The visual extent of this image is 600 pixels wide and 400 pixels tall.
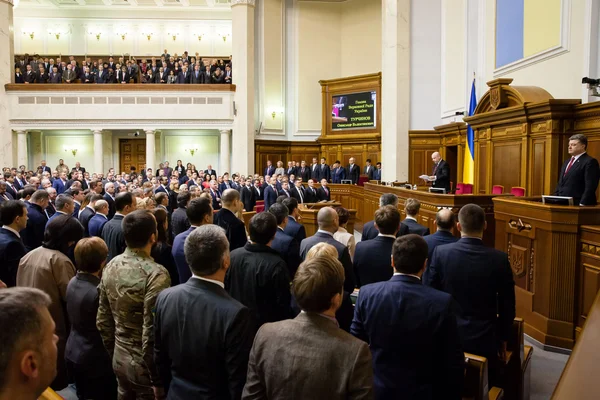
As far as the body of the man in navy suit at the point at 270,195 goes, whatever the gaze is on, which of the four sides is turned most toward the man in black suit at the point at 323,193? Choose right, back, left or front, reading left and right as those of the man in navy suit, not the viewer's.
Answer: left

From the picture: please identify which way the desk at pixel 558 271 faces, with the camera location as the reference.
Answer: facing the viewer and to the left of the viewer

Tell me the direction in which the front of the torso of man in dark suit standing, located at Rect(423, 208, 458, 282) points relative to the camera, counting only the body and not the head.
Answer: away from the camera

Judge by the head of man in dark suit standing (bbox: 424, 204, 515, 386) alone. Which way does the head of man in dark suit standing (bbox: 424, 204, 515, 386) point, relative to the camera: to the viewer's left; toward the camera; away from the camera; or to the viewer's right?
away from the camera

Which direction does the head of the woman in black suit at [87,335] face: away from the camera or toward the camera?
away from the camera

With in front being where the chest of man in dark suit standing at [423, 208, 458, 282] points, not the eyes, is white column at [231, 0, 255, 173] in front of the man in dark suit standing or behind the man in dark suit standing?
in front

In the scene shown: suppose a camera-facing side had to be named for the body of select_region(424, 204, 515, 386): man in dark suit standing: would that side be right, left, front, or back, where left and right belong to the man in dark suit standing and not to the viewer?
back

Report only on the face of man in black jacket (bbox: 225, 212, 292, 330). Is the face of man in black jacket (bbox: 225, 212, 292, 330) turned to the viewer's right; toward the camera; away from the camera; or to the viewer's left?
away from the camera

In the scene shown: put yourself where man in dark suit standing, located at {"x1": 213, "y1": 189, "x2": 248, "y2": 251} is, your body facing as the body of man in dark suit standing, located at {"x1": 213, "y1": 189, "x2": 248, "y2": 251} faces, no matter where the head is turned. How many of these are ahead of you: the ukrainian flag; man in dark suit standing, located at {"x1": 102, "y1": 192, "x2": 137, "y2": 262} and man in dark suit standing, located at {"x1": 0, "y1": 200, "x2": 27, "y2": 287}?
1

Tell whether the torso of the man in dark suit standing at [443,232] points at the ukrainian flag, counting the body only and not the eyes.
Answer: yes

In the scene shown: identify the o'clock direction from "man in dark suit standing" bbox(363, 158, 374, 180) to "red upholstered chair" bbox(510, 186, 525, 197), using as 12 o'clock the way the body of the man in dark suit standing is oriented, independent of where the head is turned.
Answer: The red upholstered chair is roughly at 10 o'clock from the man in dark suit standing.

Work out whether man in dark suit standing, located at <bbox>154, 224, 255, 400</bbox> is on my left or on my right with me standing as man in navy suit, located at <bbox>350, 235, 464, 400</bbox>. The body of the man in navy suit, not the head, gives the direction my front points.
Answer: on my left

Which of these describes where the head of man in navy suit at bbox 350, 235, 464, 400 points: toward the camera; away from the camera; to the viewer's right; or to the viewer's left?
away from the camera

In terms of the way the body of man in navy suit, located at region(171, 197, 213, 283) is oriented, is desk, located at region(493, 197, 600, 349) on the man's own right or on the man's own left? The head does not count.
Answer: on the man's own right

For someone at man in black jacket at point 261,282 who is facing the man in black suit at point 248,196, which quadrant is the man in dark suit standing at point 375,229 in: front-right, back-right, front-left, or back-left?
front-right

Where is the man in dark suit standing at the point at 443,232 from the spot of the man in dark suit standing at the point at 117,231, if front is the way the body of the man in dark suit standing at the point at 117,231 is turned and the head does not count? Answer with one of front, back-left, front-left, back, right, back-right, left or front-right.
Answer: right

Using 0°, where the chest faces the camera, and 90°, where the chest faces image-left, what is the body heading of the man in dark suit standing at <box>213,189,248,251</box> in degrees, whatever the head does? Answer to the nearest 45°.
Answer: approximately 225°

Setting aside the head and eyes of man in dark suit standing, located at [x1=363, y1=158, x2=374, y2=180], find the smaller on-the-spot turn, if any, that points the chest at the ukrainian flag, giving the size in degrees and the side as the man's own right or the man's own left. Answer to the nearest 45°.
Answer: approximately 90° to the man's own left
